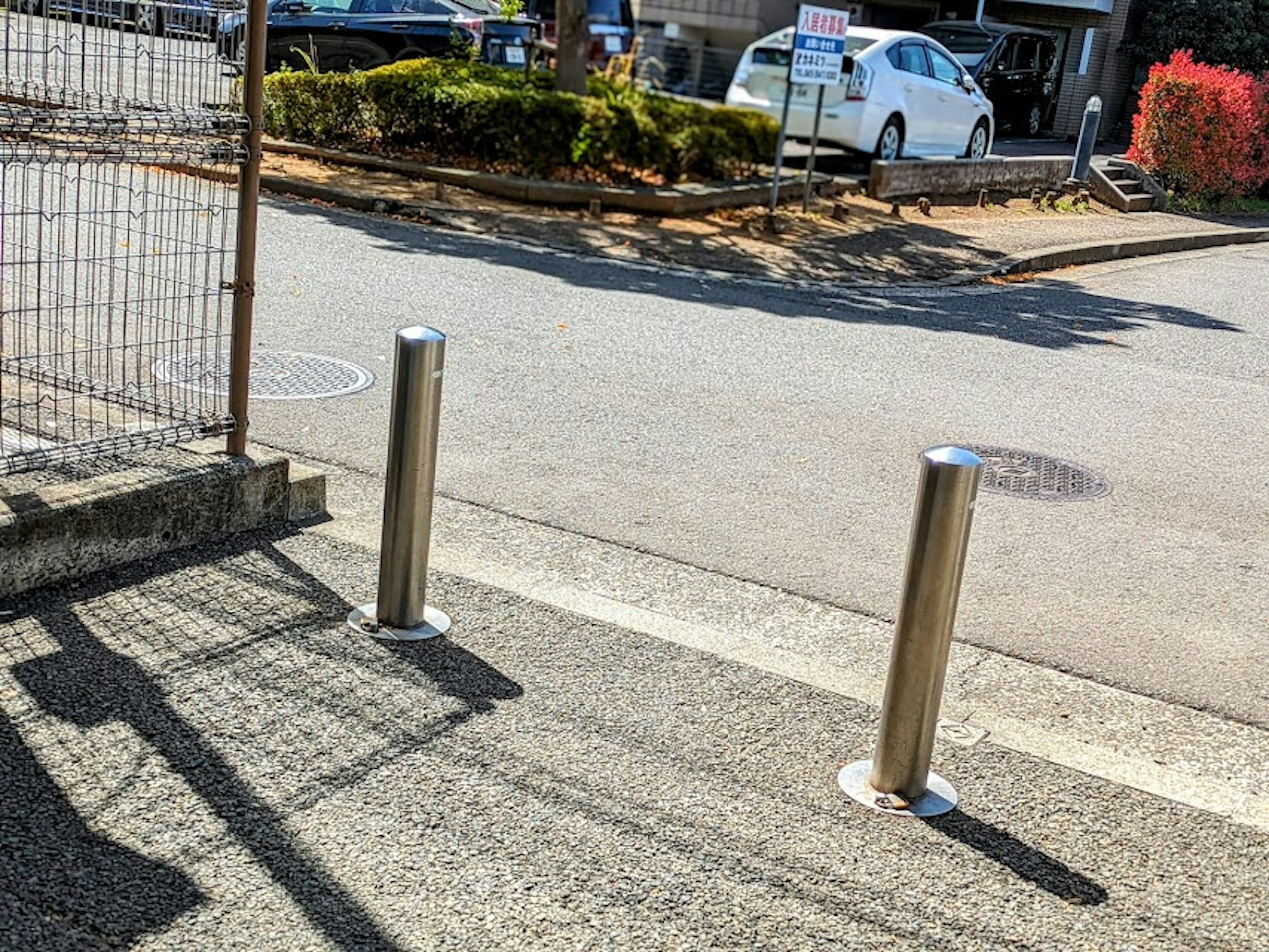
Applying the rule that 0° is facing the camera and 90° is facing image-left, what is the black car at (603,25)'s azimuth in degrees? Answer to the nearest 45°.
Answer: approximately 135°

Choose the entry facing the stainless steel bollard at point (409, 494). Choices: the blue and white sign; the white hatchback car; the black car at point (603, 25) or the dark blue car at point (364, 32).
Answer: the blue and white sign

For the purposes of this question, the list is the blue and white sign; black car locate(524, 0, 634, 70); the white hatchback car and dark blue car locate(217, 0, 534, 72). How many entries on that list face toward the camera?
1

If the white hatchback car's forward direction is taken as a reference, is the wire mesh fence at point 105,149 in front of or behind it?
behind

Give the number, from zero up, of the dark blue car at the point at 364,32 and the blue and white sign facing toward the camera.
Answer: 1

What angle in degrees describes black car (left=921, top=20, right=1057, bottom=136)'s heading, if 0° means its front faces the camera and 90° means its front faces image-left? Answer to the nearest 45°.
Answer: approximately 45°

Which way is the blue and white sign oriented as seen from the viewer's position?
toward the camera

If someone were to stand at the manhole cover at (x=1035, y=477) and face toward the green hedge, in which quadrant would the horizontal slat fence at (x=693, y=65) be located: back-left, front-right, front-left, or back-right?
front-right

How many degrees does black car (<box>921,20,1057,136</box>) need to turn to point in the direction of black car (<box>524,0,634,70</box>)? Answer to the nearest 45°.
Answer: approximately 45° to its right

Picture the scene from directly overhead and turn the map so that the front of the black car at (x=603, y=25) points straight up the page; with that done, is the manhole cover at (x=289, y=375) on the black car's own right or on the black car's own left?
on the black car's own left

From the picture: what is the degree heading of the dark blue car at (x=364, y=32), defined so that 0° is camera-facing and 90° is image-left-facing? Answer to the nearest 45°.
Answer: approximately 135°

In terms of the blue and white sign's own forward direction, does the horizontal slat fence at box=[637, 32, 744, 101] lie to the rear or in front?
to the rear
